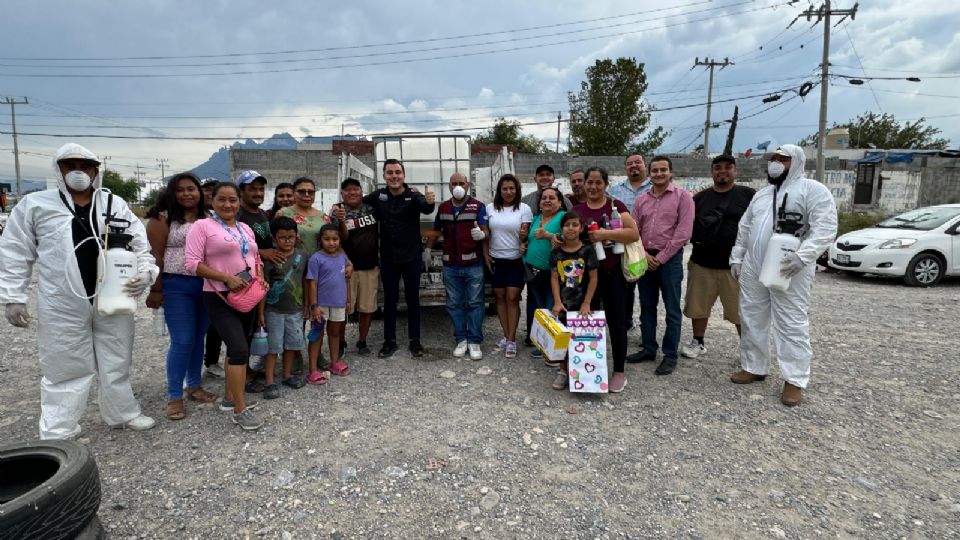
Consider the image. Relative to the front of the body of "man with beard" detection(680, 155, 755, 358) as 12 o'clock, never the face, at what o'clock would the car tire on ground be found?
The car tire on ground is roughly at 1 o'clock from the man with beard.

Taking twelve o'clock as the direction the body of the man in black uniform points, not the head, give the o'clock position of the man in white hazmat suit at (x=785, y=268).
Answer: The man in white hazmat suit is roughly at 10 o'clock from the man in black uniform.

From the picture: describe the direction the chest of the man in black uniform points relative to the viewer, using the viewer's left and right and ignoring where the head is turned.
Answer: facing the viewer

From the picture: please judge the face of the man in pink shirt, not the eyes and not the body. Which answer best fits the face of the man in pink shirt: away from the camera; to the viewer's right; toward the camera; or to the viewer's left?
toward the camera

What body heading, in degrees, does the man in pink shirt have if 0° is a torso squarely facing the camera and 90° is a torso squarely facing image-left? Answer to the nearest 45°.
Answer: approximately 45°

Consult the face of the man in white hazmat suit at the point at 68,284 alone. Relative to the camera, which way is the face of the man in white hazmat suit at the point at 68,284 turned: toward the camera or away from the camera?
toward the camera

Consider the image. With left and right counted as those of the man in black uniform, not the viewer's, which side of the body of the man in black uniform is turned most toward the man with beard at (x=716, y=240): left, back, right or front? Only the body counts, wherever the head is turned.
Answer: left

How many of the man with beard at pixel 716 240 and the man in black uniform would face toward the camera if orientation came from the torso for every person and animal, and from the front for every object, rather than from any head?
2

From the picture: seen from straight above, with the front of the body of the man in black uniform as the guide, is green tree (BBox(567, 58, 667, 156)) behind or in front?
behind

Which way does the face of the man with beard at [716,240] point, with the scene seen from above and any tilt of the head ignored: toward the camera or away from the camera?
toward the camera

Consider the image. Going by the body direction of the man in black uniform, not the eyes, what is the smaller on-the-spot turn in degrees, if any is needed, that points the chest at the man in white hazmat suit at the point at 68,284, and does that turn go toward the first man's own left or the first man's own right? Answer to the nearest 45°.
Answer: approximately 45° to the first man's own right

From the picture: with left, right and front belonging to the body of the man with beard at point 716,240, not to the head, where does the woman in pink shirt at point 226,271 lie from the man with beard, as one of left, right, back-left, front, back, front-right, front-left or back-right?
front-right

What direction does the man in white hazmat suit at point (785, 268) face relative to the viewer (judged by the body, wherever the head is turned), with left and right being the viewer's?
facing the viewer and to the left of the viewer

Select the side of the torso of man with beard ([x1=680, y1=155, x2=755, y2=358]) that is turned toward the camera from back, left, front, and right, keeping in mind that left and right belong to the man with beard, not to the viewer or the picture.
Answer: front

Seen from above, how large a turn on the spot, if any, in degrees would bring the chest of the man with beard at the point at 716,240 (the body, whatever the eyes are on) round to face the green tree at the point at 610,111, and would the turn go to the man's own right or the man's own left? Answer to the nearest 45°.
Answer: approximately 180°

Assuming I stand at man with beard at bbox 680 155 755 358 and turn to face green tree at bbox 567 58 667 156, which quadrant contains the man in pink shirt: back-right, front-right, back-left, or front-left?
back-left

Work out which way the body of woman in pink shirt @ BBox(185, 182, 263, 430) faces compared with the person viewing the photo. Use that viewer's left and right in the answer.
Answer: facing the viewer and to the right of the viewer

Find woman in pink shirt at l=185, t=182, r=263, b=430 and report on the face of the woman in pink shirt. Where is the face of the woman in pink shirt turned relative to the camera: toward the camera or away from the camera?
toward the camera
